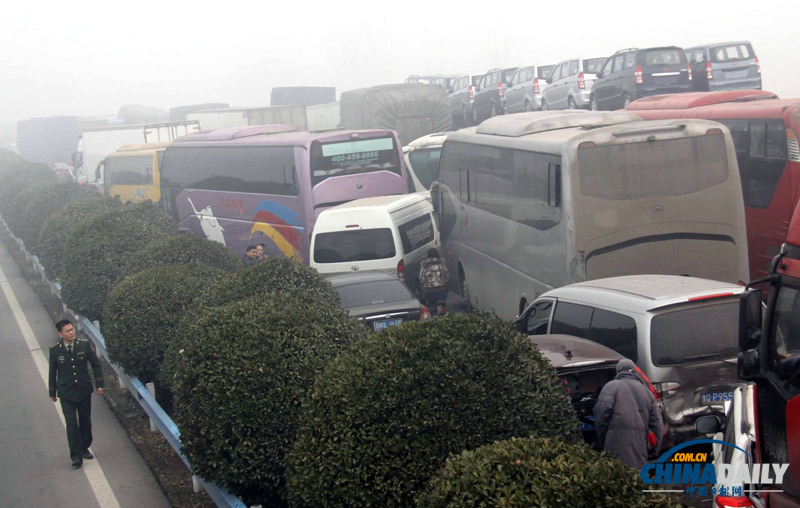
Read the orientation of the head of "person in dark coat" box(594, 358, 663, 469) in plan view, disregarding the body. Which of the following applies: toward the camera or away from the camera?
away from the camera

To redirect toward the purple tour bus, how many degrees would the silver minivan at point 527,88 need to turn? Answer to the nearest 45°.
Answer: approximately 135° to its left

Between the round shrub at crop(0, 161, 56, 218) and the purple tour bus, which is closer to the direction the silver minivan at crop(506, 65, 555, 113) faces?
the round shrub

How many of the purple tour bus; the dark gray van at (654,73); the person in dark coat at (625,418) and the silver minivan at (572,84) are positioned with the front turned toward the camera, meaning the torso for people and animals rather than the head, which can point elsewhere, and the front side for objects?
0

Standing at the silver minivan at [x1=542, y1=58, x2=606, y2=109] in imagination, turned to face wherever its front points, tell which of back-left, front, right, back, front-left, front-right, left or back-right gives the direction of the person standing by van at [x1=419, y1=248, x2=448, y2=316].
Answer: back-left

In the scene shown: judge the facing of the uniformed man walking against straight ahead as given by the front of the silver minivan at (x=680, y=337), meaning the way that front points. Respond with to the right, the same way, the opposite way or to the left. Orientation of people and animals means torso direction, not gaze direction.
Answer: the opposite way

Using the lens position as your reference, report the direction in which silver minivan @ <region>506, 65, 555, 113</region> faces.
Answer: facing away from the viewer and to the left of the viewer

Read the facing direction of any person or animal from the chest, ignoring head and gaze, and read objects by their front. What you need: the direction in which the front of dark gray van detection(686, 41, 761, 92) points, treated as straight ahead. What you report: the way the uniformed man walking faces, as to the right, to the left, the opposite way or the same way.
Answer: the opposite way

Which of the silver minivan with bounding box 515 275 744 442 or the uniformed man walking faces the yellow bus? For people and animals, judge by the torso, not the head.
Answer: the silver minivan

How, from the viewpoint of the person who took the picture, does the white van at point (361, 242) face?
facing away from the viewer and to the right of the viewer

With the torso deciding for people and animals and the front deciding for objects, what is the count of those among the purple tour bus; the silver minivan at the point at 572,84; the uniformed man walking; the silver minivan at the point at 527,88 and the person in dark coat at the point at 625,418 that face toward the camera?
1

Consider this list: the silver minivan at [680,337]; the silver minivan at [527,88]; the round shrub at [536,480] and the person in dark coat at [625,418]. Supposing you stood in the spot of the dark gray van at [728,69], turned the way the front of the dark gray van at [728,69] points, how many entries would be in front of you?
1

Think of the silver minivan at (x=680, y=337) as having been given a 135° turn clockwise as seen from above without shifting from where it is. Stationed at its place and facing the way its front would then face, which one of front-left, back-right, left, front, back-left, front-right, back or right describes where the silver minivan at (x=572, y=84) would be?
left

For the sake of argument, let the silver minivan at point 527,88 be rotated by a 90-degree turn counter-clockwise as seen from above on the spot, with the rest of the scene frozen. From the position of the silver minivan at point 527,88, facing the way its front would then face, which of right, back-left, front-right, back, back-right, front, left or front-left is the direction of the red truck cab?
front-left

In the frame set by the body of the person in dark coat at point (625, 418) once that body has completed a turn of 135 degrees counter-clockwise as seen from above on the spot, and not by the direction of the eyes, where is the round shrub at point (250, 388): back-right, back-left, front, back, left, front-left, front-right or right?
front-right

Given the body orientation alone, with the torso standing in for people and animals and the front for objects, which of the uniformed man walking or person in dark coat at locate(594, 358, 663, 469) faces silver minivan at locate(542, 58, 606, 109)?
the person in dark coat

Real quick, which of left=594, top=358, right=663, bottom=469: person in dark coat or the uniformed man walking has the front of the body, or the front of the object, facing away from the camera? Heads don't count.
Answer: the person in dark coat

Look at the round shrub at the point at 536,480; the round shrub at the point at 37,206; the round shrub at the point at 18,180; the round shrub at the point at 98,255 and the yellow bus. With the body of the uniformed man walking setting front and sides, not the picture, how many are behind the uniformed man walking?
4

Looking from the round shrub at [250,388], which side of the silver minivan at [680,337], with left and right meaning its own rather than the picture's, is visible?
left

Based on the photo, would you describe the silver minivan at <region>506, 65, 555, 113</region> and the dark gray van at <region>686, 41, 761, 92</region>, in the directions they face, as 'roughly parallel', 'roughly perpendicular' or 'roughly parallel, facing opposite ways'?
roughly parallel
